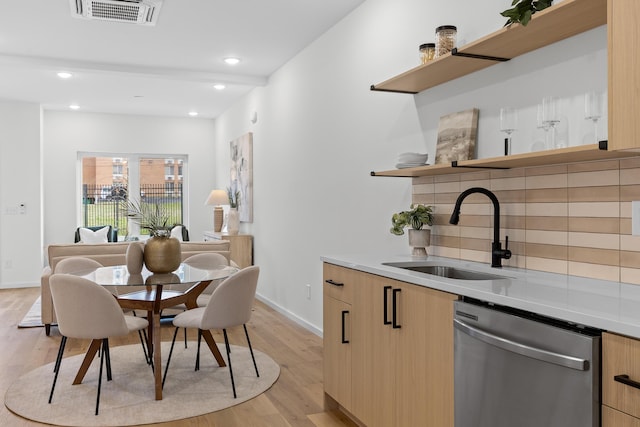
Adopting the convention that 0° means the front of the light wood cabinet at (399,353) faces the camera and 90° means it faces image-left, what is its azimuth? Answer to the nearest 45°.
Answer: approximately 45°

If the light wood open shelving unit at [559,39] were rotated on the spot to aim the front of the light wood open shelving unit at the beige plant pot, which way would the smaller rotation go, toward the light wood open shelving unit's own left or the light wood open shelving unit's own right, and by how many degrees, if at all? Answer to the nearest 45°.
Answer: approximately 90° to the light wood open shelving unit's own right

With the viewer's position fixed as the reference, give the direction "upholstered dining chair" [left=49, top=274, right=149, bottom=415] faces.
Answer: facing away from the viewer and to the right of the viewer

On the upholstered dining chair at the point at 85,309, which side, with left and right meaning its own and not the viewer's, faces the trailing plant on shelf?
right

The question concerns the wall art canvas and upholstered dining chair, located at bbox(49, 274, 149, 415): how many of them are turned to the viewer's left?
1

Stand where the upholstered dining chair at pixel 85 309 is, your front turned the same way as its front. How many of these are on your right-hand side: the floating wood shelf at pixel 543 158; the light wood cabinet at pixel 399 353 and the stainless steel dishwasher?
3

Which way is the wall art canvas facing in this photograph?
to the viewer's left

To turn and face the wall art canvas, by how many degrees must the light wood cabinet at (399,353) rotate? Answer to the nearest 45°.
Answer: approximately 90° to its right

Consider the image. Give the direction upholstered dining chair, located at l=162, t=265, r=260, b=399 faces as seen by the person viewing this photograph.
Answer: facing away from the viewer and to the left of the viewer

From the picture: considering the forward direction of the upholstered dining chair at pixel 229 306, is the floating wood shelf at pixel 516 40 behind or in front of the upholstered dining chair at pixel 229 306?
behind

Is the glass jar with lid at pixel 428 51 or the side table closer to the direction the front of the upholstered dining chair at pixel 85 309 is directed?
the side table

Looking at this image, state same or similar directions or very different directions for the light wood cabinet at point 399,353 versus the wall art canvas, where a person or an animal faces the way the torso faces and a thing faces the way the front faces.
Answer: same or similar directions

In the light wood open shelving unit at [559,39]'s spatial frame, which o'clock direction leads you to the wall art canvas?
The wall art canvas is roughly at 3 o'clock from the light wood open shelving unit.
